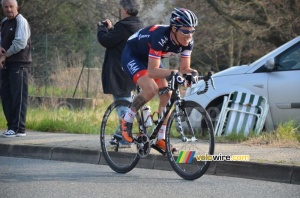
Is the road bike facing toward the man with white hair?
no

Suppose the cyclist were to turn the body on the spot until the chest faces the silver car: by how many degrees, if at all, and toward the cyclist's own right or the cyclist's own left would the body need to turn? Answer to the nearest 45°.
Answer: approximately 90° to the cyclist's own left

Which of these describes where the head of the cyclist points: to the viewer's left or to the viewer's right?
to the viewer's right

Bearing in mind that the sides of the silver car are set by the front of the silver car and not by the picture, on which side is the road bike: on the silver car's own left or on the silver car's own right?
on the silver car's own left

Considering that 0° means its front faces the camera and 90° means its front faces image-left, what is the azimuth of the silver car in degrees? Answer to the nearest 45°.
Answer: approximately 90°

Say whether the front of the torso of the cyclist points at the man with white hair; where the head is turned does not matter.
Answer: no

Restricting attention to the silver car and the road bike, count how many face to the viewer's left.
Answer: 1

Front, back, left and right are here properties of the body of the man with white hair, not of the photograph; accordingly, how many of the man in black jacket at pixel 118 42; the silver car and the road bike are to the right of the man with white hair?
0

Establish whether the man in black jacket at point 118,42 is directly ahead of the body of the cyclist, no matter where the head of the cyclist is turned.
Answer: no

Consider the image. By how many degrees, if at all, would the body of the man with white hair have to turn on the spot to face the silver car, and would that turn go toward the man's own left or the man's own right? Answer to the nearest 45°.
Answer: approximately 135° to the man's own left

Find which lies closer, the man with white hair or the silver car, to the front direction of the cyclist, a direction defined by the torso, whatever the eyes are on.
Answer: the silver car

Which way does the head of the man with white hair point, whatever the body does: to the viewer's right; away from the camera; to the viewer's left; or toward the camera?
toward the camera

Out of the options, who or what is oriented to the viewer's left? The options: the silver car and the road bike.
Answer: the silver car

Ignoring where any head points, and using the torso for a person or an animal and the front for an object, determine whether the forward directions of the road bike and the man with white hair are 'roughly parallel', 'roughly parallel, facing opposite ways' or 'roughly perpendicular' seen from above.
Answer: roughly perpendicular

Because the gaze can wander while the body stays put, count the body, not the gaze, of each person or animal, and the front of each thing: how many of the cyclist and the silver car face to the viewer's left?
1

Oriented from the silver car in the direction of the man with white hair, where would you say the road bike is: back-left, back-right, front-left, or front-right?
front-left
